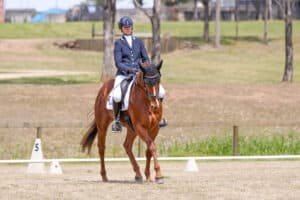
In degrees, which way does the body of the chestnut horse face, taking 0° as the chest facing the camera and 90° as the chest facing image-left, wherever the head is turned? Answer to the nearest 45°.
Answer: approximately 315°

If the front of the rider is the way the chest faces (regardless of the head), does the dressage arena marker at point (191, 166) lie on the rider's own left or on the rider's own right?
on the rider's own left

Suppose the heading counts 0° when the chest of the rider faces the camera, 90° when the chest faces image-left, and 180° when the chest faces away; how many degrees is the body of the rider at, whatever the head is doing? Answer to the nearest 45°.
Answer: approximately 315°

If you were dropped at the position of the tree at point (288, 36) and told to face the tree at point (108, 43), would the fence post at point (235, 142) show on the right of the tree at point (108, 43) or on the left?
left

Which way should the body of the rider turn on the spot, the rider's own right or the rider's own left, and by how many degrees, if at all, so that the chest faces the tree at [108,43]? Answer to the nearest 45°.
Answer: approximately 135° to the rider's own left

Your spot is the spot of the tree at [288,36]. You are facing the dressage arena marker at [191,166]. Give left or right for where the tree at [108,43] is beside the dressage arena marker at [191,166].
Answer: right
